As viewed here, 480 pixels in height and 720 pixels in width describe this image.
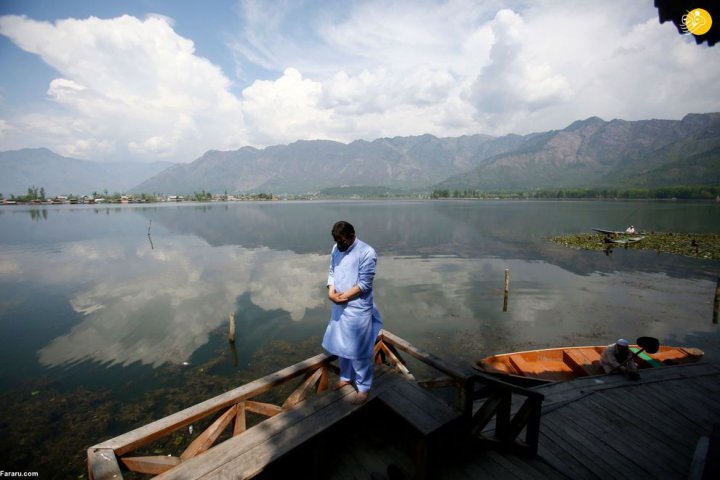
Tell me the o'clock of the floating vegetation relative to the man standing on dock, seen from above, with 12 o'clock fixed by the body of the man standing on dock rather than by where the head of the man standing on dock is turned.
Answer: The floating vegetation is roughly at 6 o'clock from the man standing on dock.

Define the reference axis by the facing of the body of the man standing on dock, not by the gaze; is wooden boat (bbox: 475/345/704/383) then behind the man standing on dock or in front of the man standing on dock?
behind

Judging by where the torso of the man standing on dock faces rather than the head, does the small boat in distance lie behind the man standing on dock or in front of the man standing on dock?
behind

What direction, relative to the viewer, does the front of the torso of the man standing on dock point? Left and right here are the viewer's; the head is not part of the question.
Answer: facing the viewer and to the left of the viewer

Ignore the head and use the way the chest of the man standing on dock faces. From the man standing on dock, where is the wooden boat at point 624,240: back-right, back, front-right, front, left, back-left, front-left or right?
back

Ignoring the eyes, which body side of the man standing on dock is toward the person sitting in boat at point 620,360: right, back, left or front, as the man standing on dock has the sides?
back
